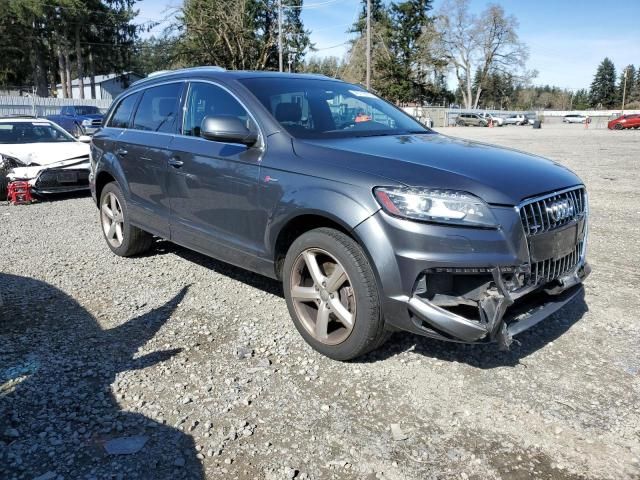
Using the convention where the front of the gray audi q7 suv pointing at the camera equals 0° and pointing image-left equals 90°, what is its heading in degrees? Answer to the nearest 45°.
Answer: approximately 315°

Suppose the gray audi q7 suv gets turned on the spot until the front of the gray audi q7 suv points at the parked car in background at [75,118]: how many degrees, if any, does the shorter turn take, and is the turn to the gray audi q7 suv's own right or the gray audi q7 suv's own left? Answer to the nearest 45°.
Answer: approximately 180°

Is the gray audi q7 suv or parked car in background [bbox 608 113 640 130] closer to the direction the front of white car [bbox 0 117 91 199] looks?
the gray audi q7 suv

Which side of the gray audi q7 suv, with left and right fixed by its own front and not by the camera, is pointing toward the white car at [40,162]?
back

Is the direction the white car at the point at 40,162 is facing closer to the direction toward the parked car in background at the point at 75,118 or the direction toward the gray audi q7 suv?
the gray audi q7 suv

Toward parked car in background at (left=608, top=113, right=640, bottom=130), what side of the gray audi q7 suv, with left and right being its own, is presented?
left

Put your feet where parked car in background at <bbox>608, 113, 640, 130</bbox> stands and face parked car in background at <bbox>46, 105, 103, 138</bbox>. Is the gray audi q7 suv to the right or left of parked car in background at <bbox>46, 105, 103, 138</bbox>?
left

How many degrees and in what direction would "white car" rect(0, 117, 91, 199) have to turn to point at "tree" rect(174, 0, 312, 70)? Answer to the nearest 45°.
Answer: approximately 135° to its left

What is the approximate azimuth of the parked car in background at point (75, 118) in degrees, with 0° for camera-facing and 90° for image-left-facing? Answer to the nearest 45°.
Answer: approximately 315°

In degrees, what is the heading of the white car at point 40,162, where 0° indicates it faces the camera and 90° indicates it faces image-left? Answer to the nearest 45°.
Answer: approximately 315°
